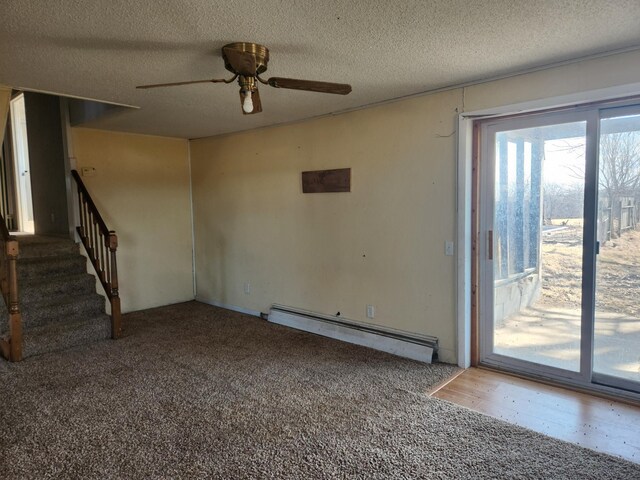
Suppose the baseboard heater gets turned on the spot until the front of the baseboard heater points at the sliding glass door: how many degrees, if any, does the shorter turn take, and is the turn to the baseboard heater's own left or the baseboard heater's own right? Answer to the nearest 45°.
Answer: approximately 90° to the baseboard heater's own left

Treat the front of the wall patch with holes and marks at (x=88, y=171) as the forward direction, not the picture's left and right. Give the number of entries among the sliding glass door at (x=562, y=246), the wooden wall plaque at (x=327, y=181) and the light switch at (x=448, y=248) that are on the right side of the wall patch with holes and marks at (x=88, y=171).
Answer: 0

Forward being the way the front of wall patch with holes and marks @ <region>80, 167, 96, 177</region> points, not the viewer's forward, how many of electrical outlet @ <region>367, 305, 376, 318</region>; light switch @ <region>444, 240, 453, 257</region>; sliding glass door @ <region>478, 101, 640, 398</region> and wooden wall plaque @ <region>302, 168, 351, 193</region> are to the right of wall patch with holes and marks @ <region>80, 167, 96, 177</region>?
0

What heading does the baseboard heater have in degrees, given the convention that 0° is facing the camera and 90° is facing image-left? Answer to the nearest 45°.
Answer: approximately 45°

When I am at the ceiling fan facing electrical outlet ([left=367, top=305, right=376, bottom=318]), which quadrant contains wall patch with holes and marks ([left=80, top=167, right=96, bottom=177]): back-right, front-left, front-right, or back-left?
front-left

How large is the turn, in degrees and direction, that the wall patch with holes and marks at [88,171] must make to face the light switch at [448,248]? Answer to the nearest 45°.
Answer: approximately 45° to its left

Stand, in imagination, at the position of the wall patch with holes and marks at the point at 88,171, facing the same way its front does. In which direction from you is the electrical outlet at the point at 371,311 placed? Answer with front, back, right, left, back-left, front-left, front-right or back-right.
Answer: front-left

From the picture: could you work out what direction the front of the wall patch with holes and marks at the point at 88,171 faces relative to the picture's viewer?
facing the viewer

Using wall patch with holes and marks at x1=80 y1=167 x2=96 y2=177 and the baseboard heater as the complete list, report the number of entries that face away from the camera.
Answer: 0

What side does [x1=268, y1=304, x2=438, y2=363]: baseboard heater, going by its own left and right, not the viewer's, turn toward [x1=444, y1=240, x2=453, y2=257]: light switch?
left

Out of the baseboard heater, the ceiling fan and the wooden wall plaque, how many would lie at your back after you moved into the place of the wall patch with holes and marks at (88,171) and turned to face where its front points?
0
